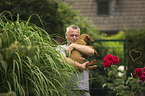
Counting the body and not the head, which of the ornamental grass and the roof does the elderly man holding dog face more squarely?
the ornamental grass

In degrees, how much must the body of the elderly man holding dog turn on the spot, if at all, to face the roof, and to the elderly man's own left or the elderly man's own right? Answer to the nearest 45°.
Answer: approximately 135° to the elderly man's own left

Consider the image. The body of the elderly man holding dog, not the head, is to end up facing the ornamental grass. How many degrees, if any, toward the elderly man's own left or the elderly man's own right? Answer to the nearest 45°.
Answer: approximately 90° to the elderly man's own right

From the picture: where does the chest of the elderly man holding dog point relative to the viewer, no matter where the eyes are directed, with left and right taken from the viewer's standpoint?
facing the viewer and to the right of the viewer
